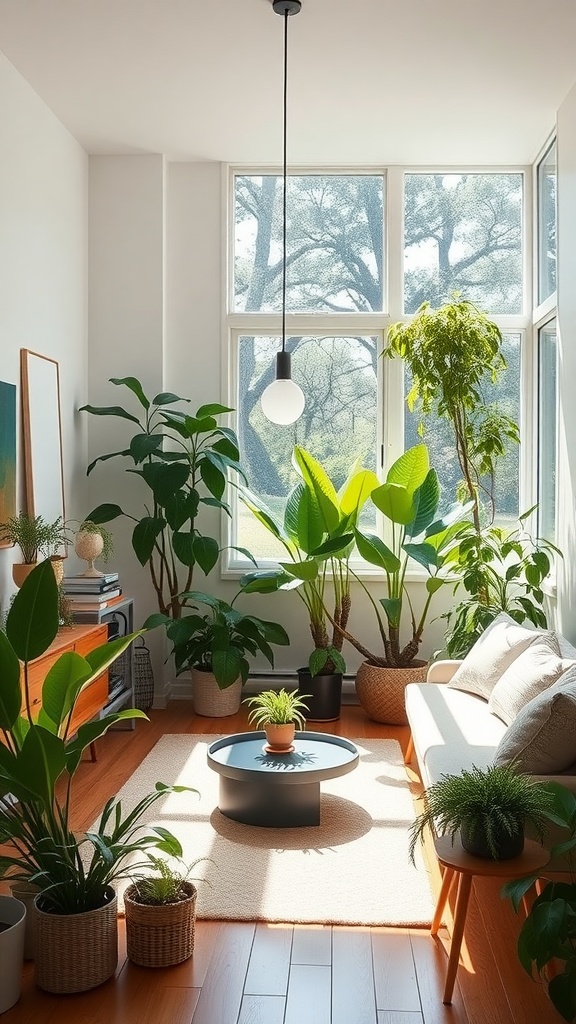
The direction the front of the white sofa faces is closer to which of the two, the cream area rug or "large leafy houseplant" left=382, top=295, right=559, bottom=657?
the cream area rug

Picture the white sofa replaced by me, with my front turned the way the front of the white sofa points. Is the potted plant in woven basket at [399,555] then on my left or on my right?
on my right

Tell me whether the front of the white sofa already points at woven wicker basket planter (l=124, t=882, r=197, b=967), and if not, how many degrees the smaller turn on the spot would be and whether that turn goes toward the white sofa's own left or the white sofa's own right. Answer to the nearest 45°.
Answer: approximately 45° to the white sofa's own left

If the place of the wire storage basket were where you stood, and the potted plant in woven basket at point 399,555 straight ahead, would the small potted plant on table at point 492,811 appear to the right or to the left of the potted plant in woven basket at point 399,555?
right

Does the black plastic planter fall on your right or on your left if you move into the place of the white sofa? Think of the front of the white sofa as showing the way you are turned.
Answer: on your right

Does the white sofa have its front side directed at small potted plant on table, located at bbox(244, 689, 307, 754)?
yes

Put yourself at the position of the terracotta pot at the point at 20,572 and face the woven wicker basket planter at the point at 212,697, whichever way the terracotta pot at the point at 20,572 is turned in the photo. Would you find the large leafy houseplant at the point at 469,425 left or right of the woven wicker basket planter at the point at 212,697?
right

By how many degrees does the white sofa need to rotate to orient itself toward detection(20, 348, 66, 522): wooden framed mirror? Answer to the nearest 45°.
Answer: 0° — it already faces it

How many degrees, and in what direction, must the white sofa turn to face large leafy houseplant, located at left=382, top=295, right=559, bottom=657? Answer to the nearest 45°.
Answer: approximately 90° to its right

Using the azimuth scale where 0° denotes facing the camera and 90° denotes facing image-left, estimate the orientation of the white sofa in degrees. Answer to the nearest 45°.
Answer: approximately 90°
